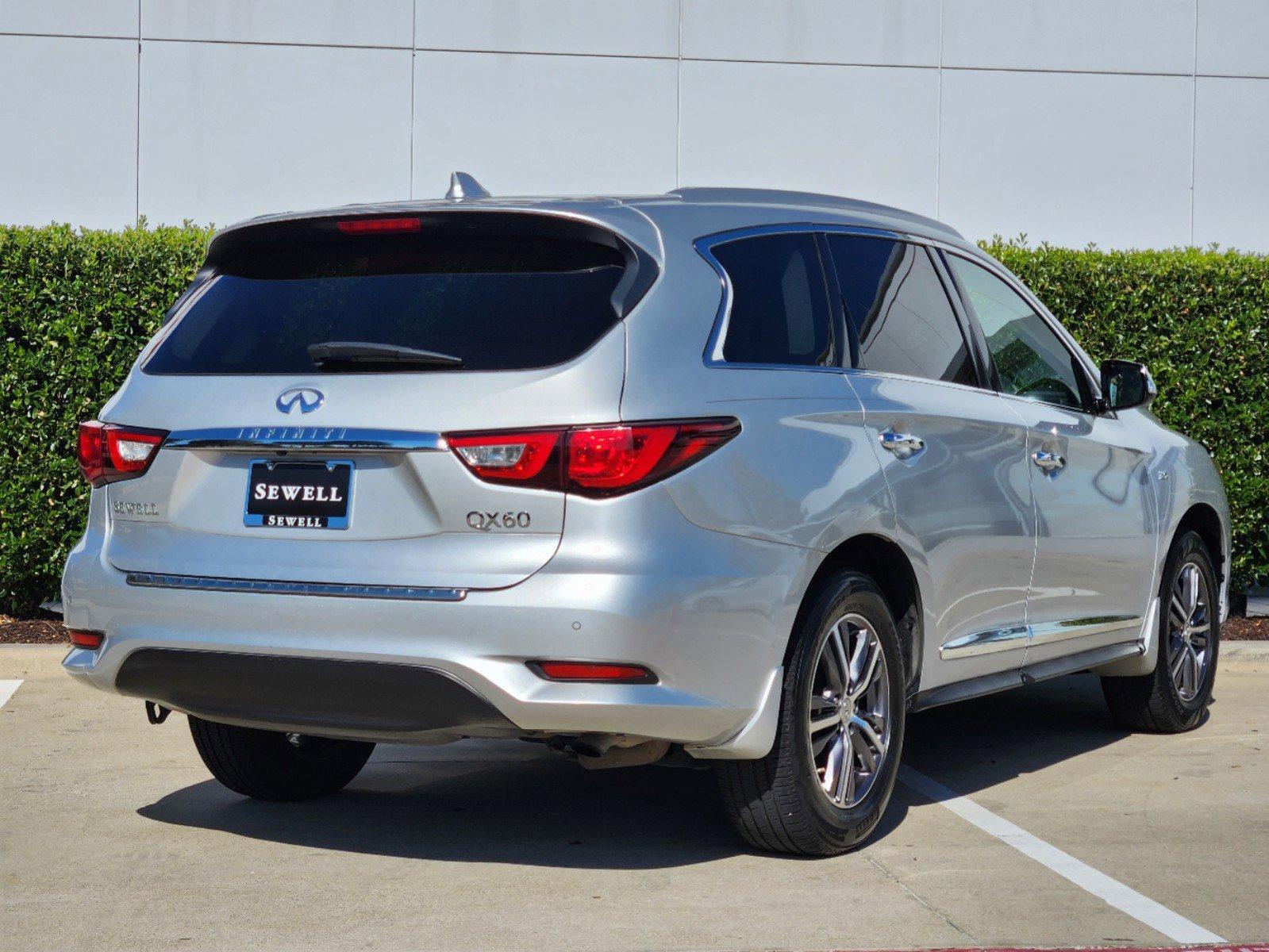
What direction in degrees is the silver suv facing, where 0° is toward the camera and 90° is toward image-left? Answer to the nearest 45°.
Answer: approximately 225°

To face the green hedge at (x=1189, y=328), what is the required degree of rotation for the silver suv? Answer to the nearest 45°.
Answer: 0° — it already faces it

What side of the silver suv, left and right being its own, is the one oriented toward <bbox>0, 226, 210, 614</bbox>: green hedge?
left
